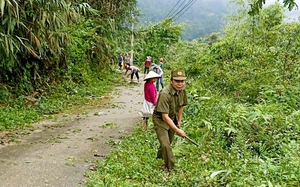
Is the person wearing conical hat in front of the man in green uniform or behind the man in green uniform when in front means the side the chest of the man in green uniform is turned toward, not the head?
behind

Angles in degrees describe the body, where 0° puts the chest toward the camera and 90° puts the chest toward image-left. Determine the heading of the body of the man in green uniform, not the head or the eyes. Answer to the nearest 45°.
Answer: approximately 315°

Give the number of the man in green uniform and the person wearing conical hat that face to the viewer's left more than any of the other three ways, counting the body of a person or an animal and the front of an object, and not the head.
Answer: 0
